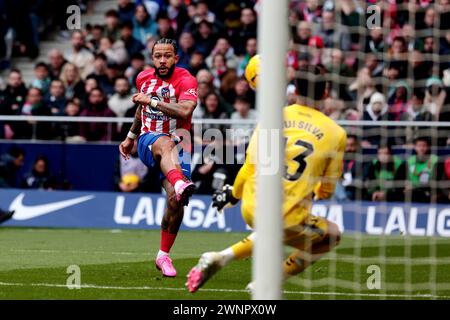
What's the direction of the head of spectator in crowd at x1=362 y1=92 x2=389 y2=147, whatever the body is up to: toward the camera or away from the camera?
toward the camera

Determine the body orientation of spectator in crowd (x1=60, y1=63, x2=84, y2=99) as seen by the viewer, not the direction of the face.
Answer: toward the camera

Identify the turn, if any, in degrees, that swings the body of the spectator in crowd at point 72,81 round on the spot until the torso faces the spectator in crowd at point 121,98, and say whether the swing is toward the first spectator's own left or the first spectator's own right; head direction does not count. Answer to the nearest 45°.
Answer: approximately 45° to the first spectator's own left

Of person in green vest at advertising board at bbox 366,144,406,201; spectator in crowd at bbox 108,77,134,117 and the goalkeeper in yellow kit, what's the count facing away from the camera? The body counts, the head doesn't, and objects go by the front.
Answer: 1

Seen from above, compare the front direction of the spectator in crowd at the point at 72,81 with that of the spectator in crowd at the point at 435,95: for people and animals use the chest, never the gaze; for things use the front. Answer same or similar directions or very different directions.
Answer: same or similar directions

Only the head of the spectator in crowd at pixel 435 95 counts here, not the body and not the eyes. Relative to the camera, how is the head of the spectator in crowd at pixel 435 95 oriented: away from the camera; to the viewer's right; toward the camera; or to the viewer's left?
toward the camera

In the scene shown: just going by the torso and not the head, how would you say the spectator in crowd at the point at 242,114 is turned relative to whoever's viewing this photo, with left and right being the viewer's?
facing the viewer

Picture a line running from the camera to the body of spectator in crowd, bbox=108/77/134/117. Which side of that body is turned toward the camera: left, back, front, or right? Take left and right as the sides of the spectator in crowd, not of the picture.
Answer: front

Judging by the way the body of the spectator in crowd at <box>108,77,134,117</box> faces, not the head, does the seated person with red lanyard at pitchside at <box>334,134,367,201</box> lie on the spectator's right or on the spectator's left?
on the spectator's left

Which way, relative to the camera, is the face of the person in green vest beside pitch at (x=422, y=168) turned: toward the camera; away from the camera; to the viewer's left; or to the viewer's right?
toward the camera

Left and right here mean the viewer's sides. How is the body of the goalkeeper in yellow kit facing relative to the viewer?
facing away from the viewer
